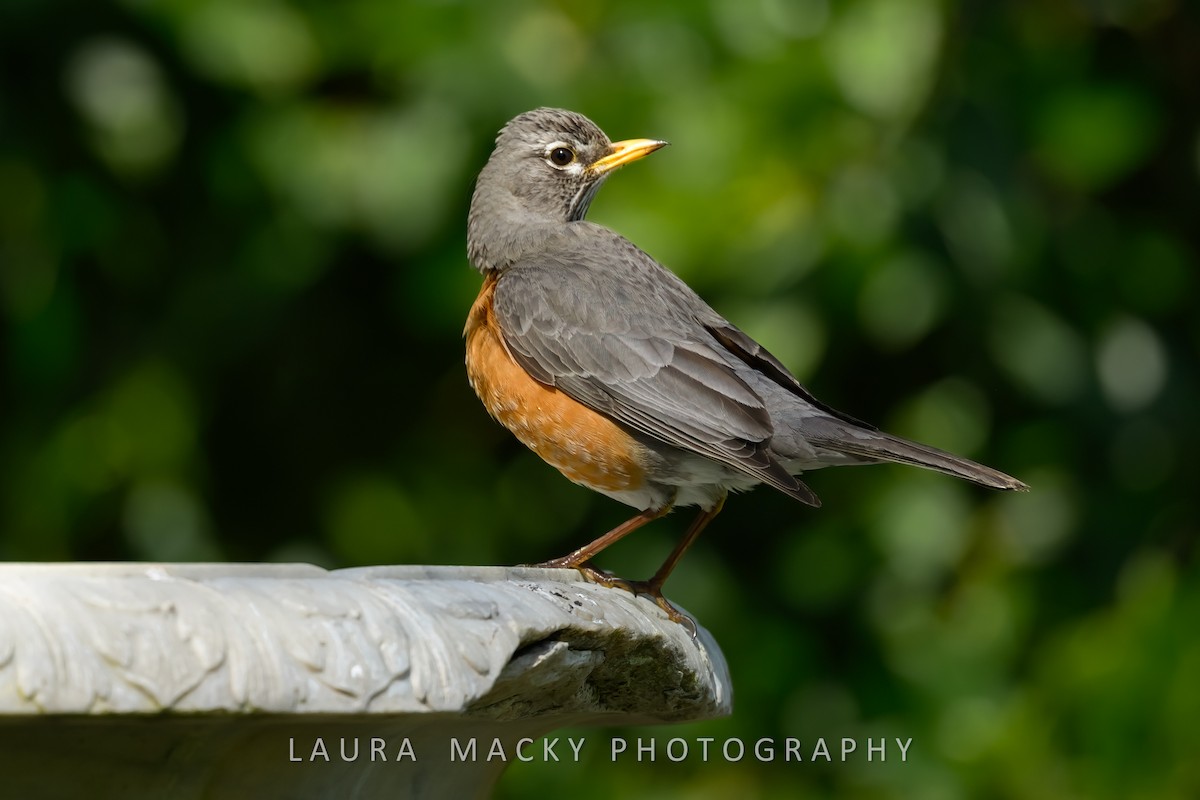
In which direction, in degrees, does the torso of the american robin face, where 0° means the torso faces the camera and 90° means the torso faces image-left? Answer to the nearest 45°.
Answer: approximately 90°
